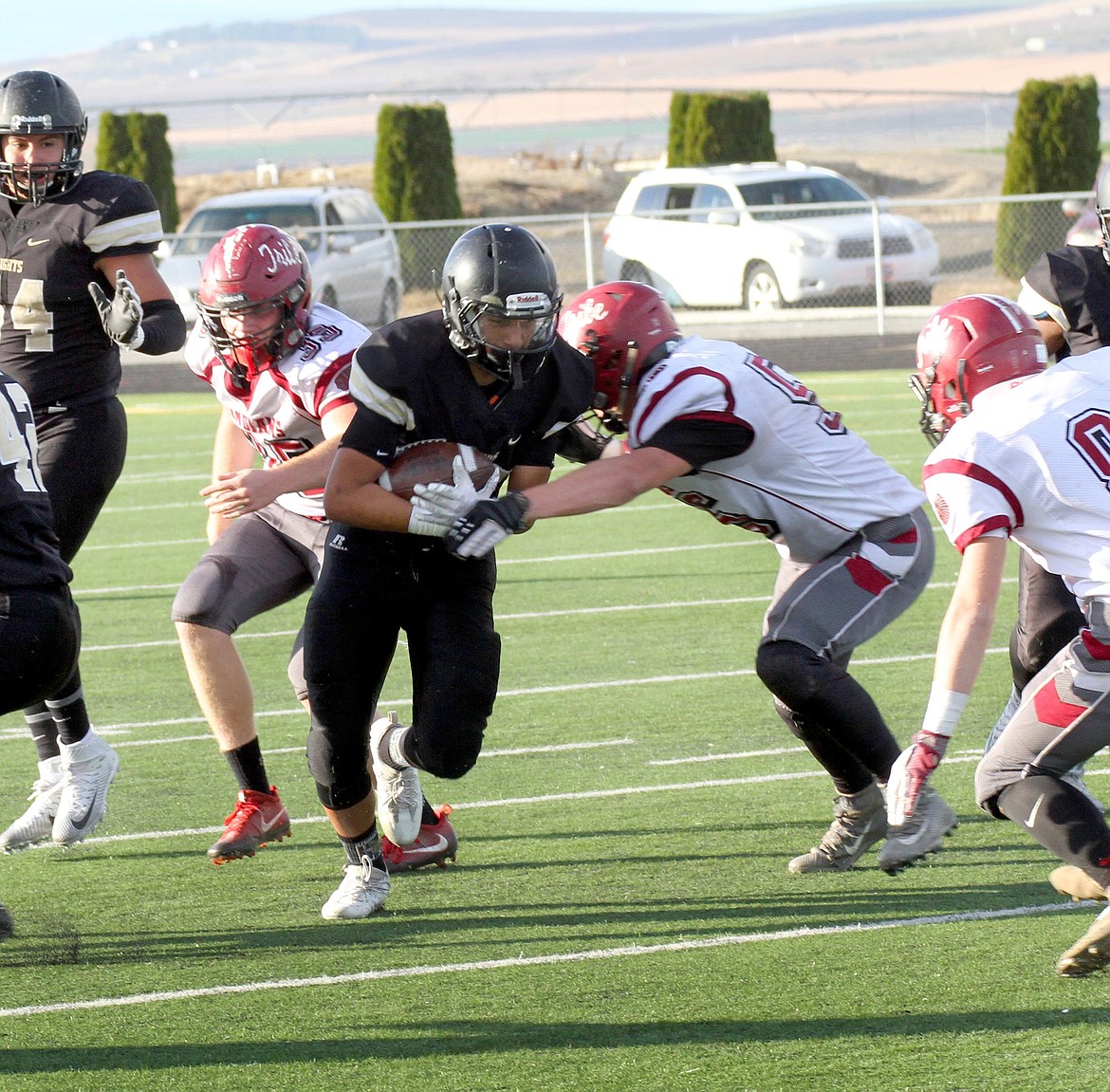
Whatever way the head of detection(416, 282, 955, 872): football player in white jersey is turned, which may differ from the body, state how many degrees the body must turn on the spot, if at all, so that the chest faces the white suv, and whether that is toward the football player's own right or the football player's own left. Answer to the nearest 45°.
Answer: approximately 90° to the football player's own right

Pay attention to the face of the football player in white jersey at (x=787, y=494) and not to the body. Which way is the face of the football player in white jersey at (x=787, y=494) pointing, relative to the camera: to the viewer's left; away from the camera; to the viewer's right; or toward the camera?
to the viewer's left

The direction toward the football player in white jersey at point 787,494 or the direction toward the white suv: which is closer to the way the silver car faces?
the football player in white jersey

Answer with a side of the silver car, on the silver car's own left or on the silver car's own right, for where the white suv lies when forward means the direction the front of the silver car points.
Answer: on the silver car's own left

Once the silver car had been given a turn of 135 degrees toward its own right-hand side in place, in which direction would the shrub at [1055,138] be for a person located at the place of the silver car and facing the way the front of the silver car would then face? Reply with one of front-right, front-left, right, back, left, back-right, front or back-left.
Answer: right

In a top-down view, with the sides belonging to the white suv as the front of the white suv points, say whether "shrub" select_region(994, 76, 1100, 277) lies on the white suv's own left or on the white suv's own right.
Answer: on the white suv's own left

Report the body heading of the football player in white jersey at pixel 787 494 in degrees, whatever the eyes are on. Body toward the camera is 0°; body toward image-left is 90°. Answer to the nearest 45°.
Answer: approximately 90°

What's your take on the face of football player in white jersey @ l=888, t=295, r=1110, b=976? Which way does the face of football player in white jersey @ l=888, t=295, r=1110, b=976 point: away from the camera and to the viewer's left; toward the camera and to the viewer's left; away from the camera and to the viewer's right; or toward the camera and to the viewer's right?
away from the camera and to the viewer's left

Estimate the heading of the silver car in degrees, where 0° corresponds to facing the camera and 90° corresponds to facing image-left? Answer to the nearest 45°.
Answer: approximately 45°

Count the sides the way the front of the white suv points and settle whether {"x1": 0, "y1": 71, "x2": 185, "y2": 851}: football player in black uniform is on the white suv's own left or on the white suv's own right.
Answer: on the white suv's own right

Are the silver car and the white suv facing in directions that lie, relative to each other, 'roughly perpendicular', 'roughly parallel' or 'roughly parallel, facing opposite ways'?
roughly perpendicular

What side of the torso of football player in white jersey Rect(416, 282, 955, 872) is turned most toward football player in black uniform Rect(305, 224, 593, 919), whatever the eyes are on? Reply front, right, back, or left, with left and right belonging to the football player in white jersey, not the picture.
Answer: front

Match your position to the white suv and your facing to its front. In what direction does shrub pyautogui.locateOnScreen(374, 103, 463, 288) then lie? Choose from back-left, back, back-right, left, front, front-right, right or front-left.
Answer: back

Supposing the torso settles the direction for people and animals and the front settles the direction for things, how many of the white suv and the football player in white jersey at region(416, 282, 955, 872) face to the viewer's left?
1
